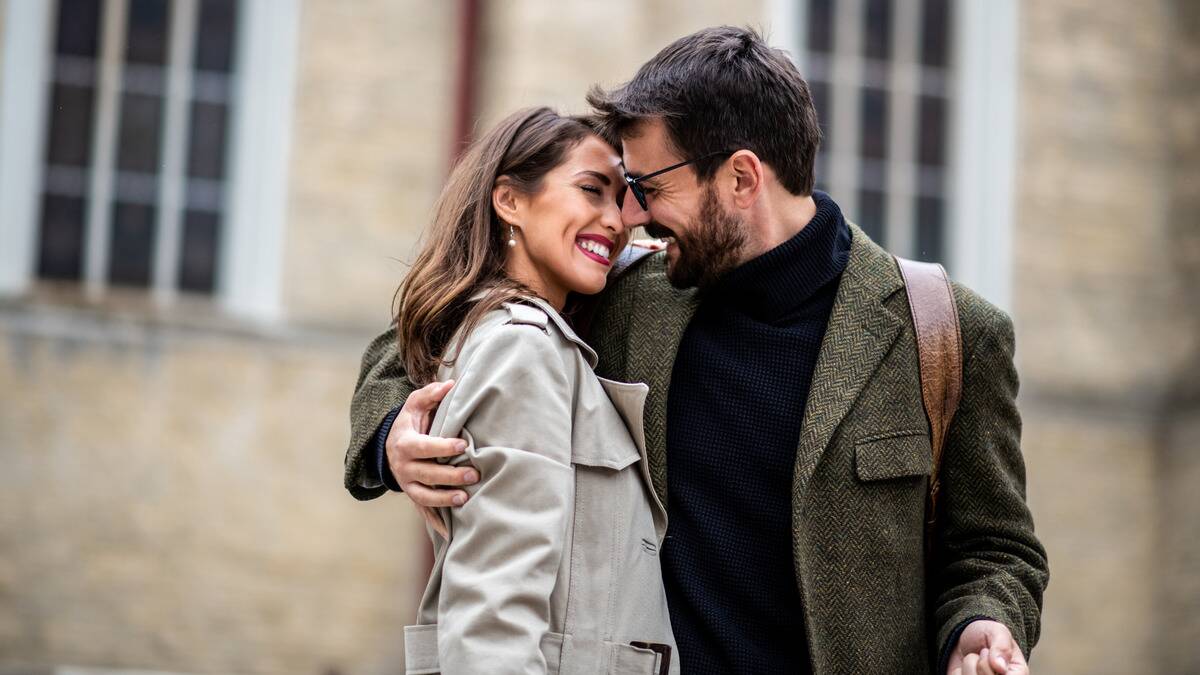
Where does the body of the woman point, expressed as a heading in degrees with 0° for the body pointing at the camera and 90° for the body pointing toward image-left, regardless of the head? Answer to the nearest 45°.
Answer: approximately 270°
